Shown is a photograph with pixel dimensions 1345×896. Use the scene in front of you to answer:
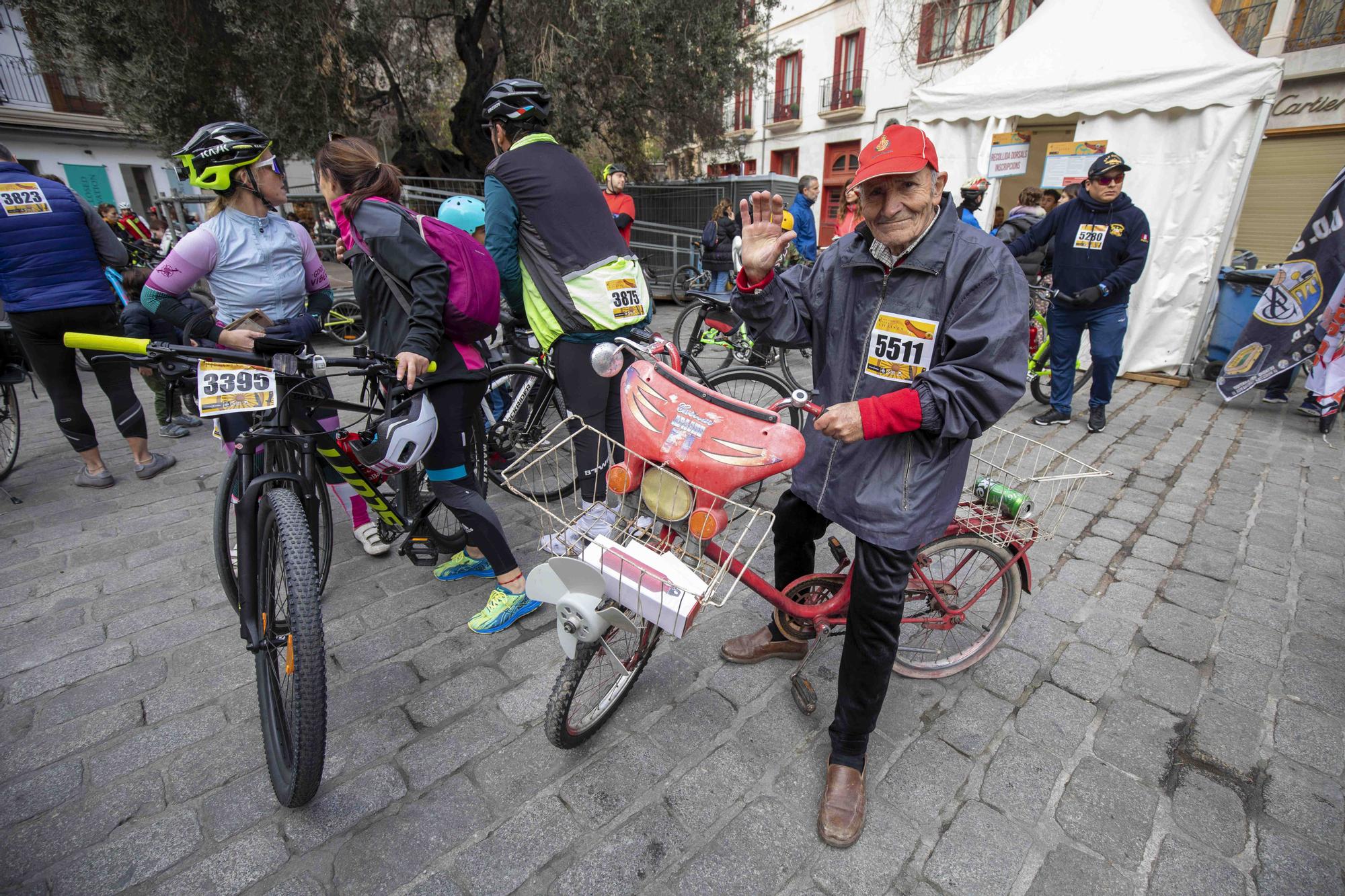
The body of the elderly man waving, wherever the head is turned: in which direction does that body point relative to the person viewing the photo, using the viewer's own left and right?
facing the viewer and to the left of the viewer

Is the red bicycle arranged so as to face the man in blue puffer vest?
no

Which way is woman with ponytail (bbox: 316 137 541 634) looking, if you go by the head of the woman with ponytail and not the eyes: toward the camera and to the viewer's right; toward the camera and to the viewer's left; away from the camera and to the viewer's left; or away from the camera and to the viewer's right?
away from the camera and to the viewer's left

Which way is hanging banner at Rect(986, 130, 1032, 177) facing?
toward the camera

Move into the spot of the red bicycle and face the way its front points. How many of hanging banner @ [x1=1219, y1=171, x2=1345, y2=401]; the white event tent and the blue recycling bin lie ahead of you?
0

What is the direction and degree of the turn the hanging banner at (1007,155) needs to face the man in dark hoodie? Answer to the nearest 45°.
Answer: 0° — it already faces them

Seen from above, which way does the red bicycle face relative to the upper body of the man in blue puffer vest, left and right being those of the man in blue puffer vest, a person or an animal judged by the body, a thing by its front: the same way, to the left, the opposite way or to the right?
to the left

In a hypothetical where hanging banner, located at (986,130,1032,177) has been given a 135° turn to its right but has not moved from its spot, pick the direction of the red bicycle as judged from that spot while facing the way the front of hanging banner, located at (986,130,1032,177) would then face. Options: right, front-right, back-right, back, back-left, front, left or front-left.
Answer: back-left

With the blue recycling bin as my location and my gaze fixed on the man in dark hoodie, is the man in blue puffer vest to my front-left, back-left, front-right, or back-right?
front-right

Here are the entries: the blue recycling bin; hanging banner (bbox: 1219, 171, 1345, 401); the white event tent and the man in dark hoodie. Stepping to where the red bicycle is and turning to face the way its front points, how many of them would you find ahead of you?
0

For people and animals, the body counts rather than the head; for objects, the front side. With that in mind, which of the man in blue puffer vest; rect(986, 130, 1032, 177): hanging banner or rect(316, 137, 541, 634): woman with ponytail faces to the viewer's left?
the woman with ponytail

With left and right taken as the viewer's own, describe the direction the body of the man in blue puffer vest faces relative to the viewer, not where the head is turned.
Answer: facing away from the viewer

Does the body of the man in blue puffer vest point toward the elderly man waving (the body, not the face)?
no

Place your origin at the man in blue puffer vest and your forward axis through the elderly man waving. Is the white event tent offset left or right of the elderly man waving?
left

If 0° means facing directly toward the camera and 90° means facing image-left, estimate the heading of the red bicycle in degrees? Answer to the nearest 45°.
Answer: approximately 45°

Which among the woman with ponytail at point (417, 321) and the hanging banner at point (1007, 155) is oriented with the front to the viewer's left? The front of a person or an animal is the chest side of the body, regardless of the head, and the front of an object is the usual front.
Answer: the woman with ponytail

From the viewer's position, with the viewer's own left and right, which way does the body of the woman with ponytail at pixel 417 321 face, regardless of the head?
facing to the left of the viewer

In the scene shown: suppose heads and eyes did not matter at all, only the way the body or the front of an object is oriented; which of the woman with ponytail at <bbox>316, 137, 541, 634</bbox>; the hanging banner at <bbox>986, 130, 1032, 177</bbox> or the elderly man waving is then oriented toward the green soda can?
the hanging banner

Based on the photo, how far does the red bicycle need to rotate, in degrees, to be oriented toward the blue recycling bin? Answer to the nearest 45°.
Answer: approximately 180°

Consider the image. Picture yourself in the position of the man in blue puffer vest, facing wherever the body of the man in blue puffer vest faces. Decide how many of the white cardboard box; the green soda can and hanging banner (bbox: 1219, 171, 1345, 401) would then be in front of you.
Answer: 0
